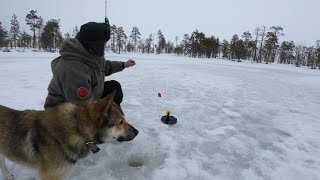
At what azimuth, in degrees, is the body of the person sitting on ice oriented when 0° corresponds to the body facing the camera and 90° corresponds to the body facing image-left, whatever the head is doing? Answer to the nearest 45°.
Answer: approximately 270°

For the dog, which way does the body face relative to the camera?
to the viewer's right

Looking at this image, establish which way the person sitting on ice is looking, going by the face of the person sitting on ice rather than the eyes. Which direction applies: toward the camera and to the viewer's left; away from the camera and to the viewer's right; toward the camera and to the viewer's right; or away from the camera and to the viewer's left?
away from the camera and to the viewer's right

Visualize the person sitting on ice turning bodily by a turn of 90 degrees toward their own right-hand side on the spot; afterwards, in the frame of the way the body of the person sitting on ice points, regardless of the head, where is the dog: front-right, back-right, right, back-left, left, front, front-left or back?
front
